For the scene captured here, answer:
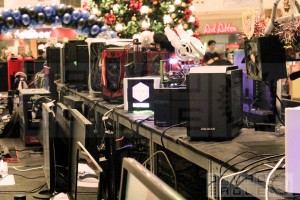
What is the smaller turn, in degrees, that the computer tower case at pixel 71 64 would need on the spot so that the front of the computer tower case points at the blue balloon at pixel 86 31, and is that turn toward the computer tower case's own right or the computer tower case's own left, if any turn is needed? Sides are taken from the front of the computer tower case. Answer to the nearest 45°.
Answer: approximately 135° to the computer tower case's own right

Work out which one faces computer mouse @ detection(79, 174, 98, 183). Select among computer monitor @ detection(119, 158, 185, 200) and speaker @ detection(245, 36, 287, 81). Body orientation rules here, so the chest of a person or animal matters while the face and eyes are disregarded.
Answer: the speaker

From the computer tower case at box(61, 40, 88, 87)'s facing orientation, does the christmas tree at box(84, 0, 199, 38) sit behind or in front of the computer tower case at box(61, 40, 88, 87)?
behind

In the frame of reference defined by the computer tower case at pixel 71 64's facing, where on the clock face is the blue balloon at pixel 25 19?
The blue balloon is roughly at 4 o'clock from the computer tower case.

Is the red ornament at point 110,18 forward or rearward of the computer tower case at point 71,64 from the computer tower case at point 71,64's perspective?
rearward
